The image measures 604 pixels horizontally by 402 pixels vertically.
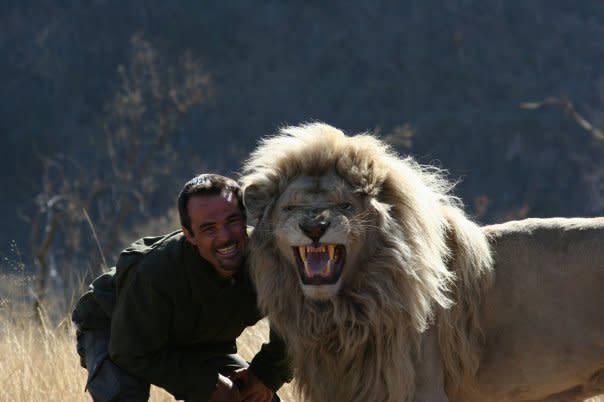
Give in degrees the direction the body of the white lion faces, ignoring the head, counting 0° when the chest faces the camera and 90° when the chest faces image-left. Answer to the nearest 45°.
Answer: approximately 45°

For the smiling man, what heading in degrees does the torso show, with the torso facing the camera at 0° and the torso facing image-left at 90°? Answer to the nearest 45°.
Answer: approximately 315°

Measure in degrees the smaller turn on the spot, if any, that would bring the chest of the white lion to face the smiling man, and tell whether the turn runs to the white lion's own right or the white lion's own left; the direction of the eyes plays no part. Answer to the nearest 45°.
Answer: approximately 45° to the white lion's own right

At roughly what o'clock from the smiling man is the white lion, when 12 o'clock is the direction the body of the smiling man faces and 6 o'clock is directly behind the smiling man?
The white lion is roughly at 11 o'clock from the smiling man.

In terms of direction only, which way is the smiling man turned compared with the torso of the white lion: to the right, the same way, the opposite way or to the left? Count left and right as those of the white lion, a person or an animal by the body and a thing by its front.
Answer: to the left
